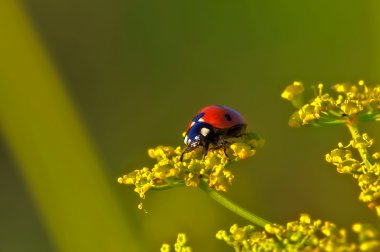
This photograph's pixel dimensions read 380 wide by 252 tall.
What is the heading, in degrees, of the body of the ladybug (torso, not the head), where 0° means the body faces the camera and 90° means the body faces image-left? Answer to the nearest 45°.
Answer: approximately 45°
